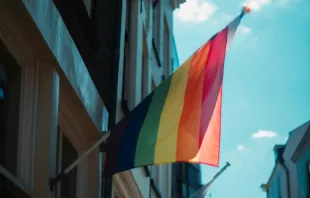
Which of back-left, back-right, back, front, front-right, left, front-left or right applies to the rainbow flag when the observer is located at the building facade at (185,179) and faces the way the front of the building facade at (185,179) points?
front-right

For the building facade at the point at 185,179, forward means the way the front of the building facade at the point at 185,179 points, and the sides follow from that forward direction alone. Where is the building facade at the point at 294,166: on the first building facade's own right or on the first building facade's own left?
on the first building facade's own left

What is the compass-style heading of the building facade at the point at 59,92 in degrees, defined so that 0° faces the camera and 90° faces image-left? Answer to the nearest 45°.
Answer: approximately 315°

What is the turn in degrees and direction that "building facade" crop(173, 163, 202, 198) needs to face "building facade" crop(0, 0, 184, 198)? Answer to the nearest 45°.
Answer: approximately 45° to its right
